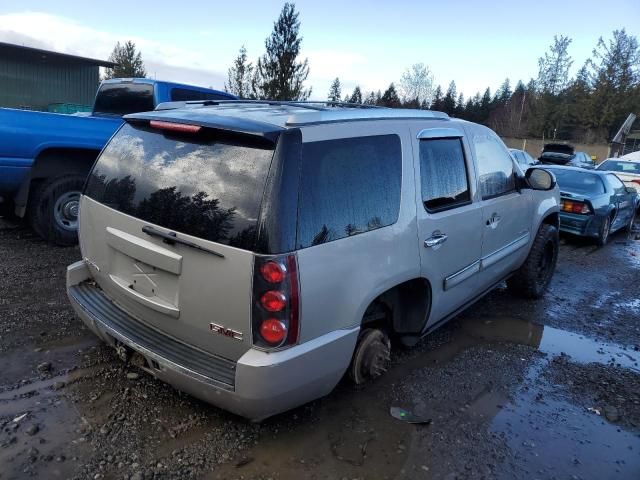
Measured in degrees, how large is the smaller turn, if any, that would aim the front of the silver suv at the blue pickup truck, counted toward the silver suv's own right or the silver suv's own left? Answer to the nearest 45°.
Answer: approximately 90° to the silver suv's own left

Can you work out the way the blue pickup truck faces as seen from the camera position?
facing away from the viewer and to the right of the viewer

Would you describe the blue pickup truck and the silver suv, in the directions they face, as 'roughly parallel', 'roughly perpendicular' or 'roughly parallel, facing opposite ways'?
roughly parallel

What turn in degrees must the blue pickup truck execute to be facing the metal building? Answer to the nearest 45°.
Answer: approximately 45° to its left

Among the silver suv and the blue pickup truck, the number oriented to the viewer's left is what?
0

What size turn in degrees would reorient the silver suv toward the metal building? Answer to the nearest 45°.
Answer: approximately 90° to its left

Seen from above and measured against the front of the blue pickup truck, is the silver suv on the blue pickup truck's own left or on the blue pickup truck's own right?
on the blue pickup truck's own right

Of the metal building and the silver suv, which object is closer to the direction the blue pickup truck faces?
the metal building

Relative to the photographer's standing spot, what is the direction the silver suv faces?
facing away from the viewer and to the right of the viewer
